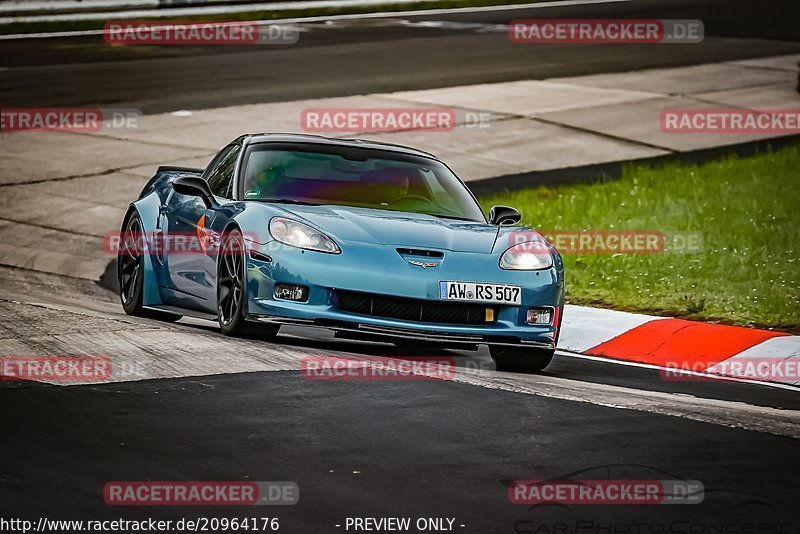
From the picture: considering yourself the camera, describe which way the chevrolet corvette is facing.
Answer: facing the viewer and to the right of the viewer
